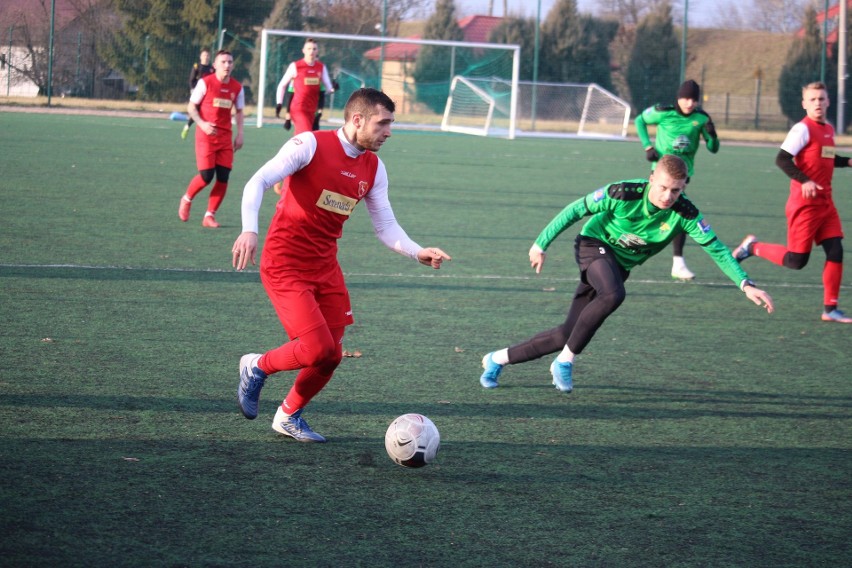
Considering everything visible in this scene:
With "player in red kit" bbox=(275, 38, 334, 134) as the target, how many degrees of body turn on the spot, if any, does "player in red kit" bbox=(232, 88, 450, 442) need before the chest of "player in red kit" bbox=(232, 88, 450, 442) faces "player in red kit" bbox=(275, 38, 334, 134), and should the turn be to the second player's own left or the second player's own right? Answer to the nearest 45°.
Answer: approximately 135° to the second player's own left

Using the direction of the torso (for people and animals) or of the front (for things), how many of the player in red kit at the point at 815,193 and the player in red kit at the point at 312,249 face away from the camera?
0

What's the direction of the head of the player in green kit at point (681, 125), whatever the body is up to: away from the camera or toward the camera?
toward the camera

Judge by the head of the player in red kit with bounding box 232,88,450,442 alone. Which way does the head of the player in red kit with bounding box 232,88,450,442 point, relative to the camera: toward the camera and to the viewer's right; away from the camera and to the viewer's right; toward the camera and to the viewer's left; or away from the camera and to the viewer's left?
toward the camera and to the viewer's right

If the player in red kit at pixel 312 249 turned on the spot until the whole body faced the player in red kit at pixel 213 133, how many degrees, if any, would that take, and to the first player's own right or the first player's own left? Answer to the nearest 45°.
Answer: approximately 135° to the first player's own left

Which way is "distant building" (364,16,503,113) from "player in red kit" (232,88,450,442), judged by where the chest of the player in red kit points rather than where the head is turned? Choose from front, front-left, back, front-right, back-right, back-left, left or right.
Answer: back-left

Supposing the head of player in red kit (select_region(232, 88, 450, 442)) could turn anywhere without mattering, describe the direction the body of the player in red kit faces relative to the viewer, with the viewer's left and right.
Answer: facing the viewer and to the right of the viewer

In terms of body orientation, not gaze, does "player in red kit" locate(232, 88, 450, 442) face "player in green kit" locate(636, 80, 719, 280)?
no
